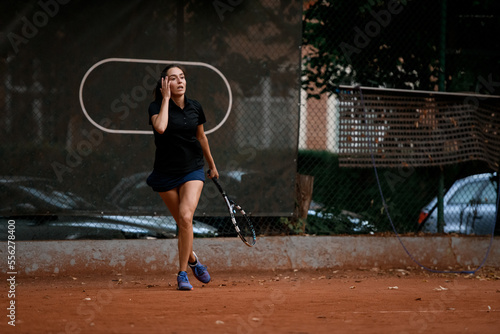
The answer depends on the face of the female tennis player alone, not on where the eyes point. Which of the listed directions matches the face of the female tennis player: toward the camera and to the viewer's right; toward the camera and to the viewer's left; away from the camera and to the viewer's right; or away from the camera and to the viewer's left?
toward the camera and to the viewer's right

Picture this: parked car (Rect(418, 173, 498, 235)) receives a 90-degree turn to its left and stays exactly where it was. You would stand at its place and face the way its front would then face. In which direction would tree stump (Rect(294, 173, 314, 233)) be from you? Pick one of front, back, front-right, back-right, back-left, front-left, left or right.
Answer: back-left

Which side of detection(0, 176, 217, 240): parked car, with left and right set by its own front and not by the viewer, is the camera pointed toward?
right

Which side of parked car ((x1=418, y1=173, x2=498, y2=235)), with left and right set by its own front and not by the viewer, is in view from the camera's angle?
right

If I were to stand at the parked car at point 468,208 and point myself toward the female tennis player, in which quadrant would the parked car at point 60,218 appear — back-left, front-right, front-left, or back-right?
front-right

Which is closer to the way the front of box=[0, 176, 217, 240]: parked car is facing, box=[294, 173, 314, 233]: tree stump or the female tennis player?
the tree stump
